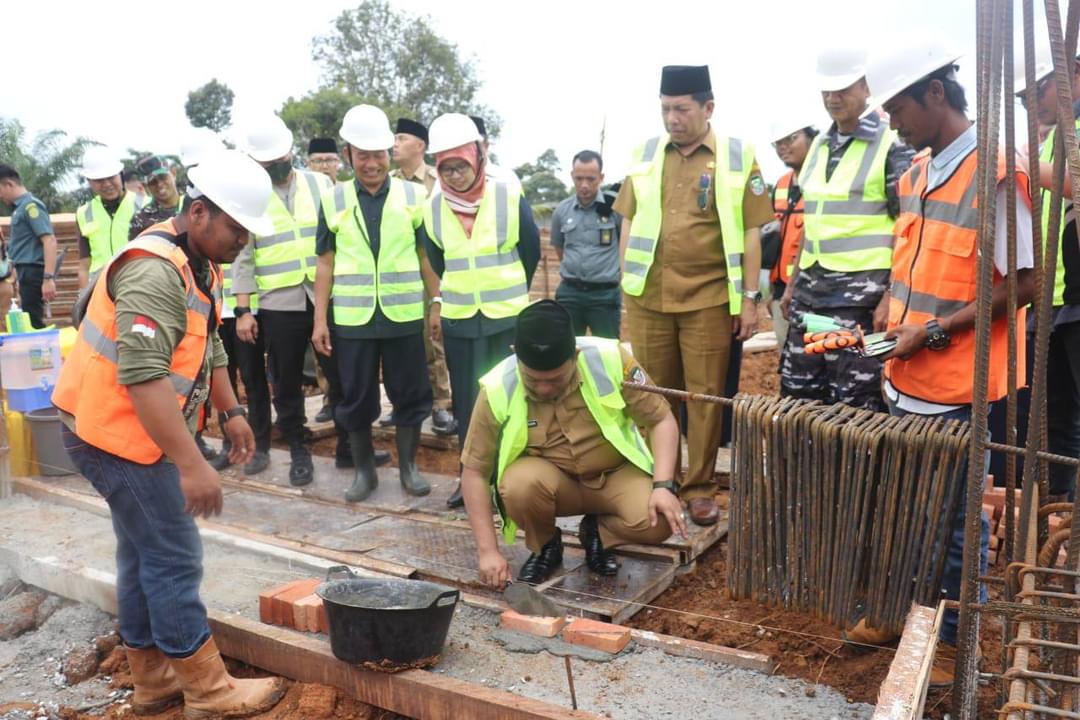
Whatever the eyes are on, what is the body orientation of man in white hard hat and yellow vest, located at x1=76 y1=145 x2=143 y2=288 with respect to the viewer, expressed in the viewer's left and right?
facing the viewer

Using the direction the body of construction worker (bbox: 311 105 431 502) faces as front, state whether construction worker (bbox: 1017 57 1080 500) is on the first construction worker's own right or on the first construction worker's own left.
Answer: on the first construction worker's own left

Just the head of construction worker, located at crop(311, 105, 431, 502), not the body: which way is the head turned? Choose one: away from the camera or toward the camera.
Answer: toward the camera

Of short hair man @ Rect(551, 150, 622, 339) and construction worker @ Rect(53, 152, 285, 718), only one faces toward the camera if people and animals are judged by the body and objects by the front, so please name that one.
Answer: the short hair man

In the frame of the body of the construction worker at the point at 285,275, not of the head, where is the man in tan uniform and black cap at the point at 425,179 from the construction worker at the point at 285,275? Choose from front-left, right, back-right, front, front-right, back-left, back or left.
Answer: back-left

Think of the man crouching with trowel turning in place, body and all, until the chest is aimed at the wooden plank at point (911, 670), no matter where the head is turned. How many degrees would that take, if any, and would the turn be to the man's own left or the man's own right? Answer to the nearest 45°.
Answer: approximately 45° to the man's own left

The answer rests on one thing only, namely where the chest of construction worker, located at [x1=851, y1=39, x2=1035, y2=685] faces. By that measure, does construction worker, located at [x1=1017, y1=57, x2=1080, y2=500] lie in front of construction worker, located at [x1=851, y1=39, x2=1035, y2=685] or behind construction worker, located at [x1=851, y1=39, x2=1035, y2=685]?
behind

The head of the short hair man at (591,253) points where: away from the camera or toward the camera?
toward the camera

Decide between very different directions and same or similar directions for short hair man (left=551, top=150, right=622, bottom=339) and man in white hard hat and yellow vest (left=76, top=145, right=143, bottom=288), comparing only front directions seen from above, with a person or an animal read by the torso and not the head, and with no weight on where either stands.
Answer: same or similar directions

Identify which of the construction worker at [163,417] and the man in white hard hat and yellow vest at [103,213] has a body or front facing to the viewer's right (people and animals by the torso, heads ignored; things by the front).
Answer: the construction worker at [163,417]

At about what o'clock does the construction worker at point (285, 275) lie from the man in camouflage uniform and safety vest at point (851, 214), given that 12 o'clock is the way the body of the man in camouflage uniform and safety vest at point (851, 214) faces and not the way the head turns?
the construction worker at point (285, 275) is roughly at 2 o'clock from the man in camouflage uniform and safety vest at point (851, 214).

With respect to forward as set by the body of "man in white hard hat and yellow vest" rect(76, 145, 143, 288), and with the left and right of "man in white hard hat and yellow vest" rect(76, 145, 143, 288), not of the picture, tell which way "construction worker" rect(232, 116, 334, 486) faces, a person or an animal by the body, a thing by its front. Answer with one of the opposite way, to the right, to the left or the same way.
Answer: the same way

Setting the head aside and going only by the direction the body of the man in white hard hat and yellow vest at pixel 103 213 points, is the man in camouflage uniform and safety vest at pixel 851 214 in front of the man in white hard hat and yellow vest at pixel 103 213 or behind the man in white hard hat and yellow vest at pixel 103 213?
in front

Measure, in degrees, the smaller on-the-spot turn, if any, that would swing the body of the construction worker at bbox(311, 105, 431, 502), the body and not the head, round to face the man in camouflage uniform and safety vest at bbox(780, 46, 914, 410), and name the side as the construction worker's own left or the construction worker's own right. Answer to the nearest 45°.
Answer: approximately 45° to the construction worker's own left

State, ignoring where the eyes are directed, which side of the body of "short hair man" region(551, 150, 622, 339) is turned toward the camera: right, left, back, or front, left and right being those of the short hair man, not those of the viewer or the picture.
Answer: front

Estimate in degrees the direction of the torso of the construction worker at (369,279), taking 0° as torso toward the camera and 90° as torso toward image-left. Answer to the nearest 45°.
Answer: approximately 0°

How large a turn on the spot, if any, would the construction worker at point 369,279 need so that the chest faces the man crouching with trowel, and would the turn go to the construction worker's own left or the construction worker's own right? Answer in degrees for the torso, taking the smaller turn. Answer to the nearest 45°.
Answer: approximately 45° to the construction worker's own left

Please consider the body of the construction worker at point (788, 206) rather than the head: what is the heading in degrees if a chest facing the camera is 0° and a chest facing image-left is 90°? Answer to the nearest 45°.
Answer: approximately 45°

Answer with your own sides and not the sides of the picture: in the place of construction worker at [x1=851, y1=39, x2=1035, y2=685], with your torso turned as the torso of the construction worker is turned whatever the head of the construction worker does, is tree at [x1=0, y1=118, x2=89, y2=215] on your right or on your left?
on your right

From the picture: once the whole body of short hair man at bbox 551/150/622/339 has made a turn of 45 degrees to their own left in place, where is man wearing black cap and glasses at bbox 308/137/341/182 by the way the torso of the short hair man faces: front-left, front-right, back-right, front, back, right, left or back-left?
back-right

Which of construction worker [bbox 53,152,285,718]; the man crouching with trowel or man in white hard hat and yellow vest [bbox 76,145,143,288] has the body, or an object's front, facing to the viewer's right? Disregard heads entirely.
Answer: construction worker [bbox 53,152,285,718]
